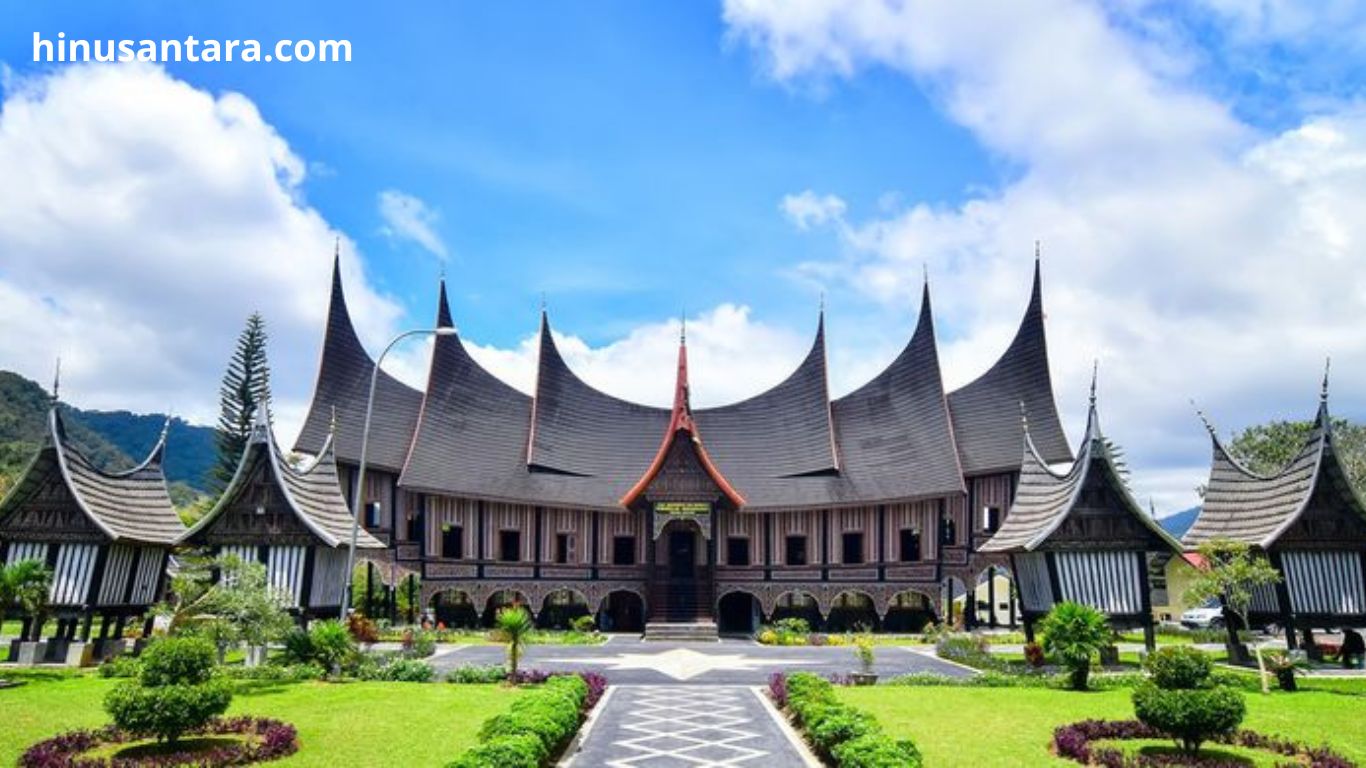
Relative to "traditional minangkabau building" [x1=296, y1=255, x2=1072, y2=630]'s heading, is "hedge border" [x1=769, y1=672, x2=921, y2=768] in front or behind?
in front

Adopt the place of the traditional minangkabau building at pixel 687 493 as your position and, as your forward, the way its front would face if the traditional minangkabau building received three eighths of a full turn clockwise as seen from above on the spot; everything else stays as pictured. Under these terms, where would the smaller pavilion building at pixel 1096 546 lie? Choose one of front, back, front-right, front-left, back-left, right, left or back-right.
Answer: back

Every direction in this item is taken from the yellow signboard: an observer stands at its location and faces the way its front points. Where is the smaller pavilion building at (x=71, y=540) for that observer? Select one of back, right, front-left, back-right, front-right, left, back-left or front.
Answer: front-right

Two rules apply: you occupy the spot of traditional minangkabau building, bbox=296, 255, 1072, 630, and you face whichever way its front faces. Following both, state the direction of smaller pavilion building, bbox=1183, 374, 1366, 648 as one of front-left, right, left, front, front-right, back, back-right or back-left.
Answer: front-left

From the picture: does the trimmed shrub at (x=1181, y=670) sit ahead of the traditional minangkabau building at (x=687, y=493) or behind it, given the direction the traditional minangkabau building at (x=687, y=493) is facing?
ahead

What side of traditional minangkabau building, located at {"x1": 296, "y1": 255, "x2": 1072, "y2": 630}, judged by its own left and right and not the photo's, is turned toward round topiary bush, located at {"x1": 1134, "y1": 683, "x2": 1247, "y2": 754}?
front

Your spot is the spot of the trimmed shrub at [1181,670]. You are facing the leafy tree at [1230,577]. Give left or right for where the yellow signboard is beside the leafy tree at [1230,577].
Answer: left

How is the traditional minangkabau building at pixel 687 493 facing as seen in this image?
toward the camera

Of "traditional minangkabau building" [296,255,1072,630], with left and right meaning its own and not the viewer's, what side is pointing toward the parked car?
left

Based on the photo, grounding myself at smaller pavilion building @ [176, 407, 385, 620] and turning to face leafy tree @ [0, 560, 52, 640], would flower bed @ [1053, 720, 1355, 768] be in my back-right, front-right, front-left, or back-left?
back-left

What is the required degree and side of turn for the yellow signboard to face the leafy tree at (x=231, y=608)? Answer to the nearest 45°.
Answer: approximately 45° to its right

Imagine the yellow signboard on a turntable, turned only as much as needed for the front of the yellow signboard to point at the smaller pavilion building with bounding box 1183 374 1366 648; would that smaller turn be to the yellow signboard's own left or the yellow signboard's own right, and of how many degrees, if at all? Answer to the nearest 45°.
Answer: approximately 45° to the yellow signboard's own left

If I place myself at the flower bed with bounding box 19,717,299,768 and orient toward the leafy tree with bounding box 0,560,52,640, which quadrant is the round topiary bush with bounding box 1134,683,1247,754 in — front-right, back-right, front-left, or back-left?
back-right
